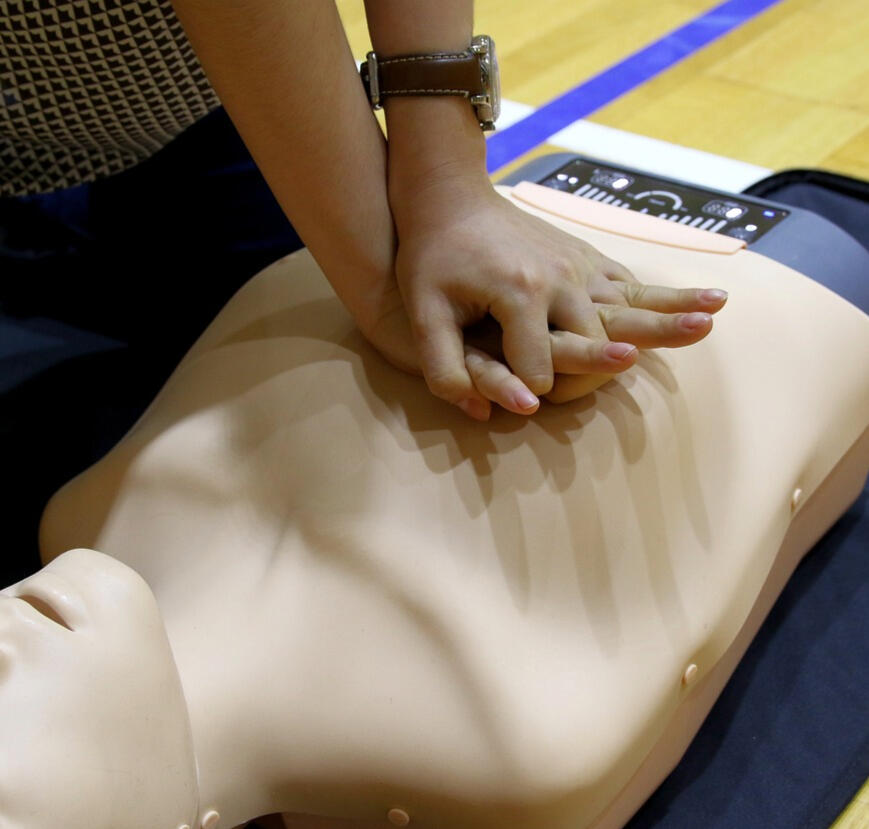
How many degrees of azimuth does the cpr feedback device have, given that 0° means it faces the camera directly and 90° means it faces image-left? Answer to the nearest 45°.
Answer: approximately 45°
